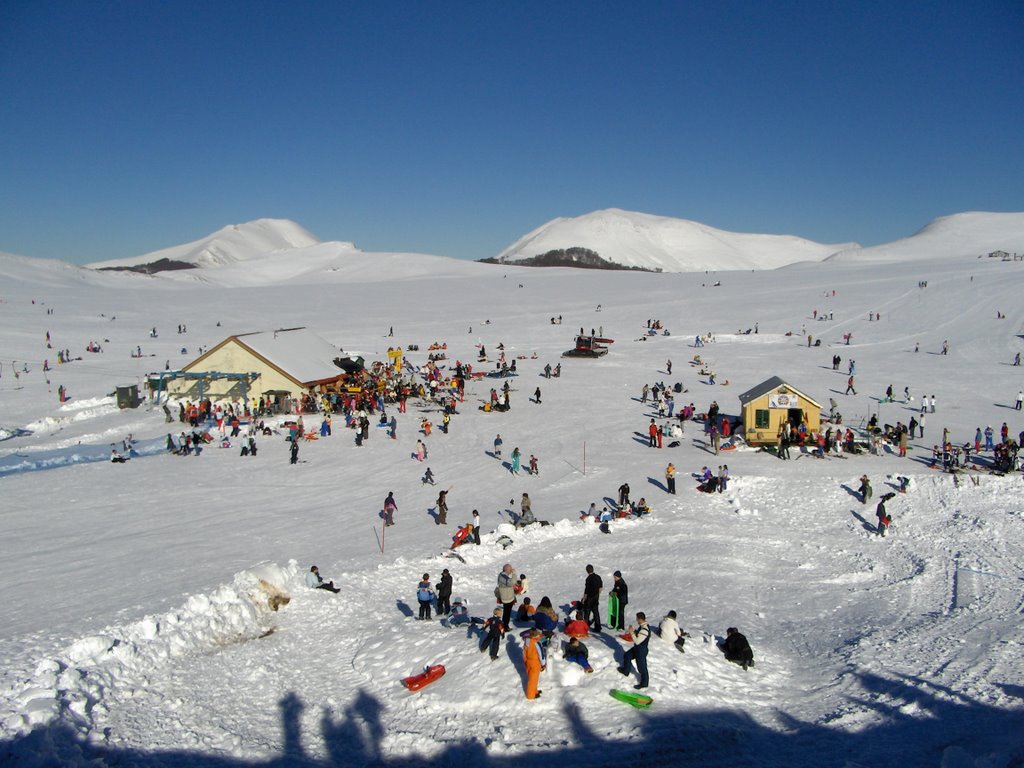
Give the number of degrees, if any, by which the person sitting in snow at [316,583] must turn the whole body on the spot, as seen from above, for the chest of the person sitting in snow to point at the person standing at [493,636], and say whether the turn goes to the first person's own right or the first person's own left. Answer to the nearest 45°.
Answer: approximately 45° to the first person's own right

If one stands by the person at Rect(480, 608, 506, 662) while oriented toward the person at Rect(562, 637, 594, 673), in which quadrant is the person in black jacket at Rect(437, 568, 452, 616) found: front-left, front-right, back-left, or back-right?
back-left

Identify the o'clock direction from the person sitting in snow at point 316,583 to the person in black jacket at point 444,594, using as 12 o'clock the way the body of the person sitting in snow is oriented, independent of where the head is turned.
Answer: The person in black jacket is roughly at 1 o'clock from the person sitting in snow.

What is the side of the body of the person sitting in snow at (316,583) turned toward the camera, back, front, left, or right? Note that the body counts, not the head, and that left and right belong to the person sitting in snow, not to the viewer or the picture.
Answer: right

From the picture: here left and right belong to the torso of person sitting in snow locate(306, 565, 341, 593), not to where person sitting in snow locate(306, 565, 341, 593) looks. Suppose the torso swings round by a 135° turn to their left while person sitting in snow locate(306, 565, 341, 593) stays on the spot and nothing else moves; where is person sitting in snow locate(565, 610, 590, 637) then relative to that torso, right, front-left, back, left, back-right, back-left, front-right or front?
back

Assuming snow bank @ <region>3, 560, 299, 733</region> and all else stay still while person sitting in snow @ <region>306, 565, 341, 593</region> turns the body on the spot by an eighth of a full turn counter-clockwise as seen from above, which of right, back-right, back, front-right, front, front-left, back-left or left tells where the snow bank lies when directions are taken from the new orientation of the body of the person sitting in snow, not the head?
back

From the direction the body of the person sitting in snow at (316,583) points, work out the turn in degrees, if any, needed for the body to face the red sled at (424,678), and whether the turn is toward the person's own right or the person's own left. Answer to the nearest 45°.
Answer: approximately 90° to the person's own right

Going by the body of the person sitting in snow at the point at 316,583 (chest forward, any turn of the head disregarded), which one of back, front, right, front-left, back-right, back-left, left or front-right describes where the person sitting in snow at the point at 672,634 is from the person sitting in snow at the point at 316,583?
front-right

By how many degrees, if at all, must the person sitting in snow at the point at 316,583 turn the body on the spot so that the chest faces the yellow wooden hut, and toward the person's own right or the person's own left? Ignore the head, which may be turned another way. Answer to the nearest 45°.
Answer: approximately 45° to the person's own left

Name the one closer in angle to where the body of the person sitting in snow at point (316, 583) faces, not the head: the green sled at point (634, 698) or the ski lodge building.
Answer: the green sled

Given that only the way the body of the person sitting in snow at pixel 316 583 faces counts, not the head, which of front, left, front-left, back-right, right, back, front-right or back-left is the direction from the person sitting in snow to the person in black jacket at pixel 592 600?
front-right

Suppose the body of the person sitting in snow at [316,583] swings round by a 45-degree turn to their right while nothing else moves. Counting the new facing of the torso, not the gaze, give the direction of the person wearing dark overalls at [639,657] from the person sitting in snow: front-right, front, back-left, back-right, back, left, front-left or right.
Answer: front

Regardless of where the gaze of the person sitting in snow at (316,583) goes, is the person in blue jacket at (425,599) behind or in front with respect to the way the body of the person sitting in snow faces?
in front
